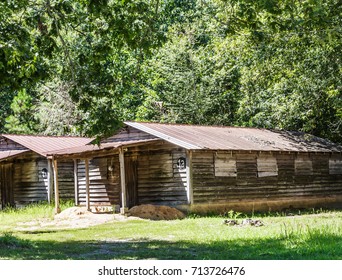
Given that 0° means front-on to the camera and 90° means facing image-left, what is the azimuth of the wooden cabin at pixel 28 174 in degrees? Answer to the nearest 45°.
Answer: approximately 45°

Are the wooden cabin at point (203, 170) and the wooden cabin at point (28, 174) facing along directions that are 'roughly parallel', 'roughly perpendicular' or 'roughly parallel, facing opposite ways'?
roughly parallel

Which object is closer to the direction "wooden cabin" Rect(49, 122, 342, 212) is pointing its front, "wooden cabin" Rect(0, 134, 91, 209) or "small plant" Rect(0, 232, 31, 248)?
the small plant

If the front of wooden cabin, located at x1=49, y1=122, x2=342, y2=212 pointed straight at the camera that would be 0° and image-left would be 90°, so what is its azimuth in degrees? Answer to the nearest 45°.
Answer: approximately 45°

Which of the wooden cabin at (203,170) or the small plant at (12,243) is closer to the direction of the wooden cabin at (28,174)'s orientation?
the small plant

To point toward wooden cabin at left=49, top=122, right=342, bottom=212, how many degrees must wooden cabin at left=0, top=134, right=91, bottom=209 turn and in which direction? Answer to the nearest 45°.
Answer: approximately 90° to its left

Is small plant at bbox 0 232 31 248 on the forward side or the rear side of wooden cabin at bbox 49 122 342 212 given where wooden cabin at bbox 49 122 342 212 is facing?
on the forward side

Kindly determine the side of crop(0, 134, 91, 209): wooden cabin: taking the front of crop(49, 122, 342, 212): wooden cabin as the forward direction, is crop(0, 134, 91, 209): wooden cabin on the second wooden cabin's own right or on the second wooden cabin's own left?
on the second wooden cabin's own right

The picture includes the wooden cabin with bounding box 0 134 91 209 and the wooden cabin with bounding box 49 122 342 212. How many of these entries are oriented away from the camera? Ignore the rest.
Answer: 0

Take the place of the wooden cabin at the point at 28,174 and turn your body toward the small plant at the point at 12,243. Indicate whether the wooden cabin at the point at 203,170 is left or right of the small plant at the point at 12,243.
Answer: left

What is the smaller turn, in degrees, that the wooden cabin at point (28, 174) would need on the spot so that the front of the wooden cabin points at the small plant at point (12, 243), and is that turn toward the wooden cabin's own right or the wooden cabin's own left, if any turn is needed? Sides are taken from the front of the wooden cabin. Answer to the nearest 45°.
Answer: approximately 45° to the wooden cabin's own left
